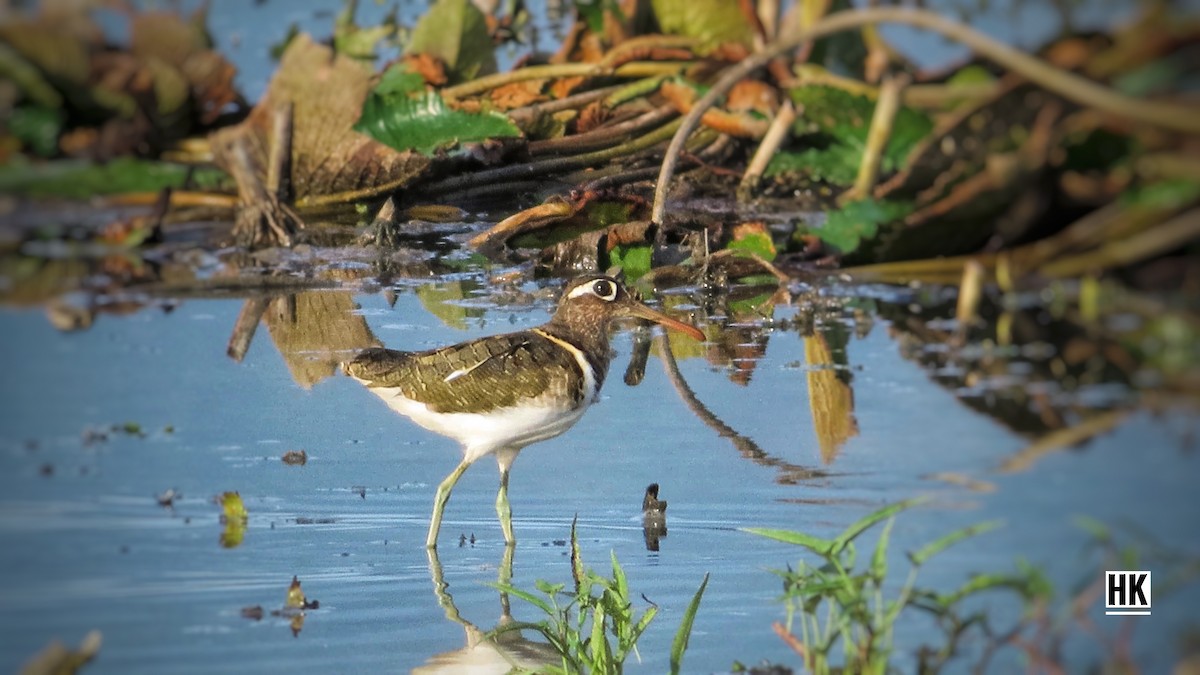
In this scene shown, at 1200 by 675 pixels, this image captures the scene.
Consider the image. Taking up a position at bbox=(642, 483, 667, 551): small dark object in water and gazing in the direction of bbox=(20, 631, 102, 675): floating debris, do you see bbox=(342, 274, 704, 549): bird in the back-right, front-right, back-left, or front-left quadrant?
front-right

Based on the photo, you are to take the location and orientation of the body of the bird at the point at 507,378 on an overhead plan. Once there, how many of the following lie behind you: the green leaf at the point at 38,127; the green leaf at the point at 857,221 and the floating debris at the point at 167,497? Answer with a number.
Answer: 2

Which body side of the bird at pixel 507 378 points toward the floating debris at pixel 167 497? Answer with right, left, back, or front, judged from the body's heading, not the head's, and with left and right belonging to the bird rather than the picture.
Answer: back

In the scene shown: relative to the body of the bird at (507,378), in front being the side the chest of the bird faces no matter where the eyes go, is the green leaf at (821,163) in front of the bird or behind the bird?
in front

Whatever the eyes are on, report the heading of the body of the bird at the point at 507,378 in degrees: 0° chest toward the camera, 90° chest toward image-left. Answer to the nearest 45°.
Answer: approximately 270°

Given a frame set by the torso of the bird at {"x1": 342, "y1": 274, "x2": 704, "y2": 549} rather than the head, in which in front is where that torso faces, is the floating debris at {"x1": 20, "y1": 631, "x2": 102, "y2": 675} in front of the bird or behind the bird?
behind

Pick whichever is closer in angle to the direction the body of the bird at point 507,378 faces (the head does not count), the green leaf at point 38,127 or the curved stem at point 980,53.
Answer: the curved stem

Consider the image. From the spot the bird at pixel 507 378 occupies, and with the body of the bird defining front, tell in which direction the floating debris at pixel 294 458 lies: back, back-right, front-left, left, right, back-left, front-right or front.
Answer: back
